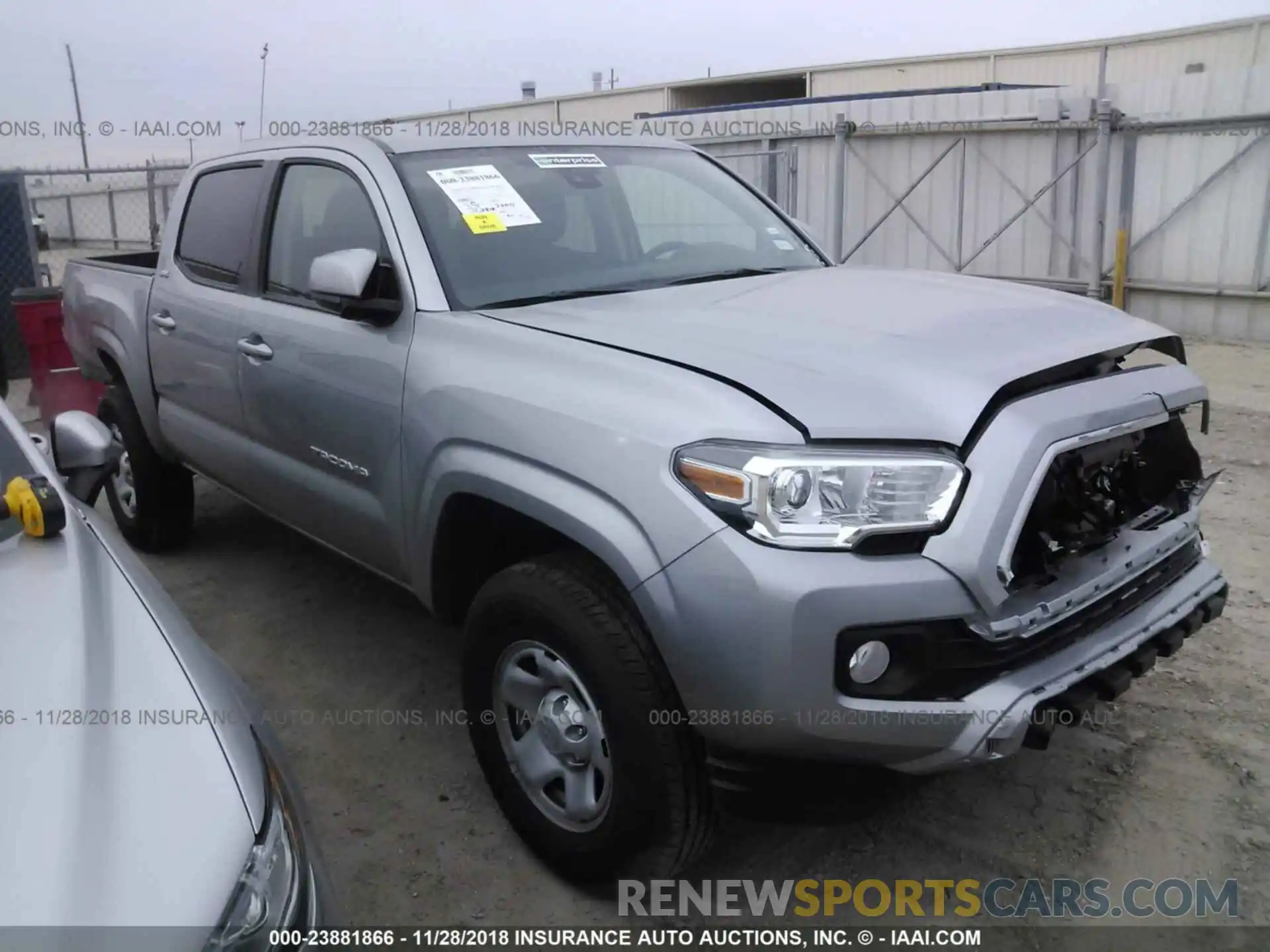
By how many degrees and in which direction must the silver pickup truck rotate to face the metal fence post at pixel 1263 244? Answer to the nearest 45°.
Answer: approximately 90° to its left

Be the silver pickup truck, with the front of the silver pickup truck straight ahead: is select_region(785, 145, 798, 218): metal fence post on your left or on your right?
on your left

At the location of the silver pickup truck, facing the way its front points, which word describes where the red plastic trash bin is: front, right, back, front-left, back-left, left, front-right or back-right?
back

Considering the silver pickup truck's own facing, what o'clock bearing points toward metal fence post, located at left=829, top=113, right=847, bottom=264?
The metal fence post is roughly at 8 o'clock from the silver pickup truck.

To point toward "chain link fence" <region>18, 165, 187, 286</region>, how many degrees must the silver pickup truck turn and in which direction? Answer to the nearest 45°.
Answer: approximately 180°

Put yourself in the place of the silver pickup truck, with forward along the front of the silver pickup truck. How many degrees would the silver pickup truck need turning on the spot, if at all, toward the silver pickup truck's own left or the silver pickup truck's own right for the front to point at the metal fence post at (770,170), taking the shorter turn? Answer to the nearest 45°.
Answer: approximately 135° to the silver pickup truck's own left

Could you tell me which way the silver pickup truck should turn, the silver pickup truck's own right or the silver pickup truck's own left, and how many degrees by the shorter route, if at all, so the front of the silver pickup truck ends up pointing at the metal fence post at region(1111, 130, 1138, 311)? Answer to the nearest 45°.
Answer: approximately 90° to the silver pickup truck's own left

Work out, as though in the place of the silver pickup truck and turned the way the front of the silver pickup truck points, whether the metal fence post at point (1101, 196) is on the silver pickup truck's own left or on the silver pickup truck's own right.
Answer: on the silver pickup truck's own left

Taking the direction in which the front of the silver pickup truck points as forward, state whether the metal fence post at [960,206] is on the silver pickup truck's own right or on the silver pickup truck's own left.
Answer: on the silver pickup truck's own left
